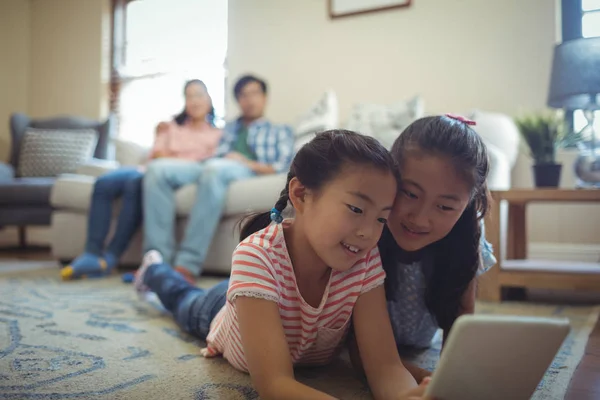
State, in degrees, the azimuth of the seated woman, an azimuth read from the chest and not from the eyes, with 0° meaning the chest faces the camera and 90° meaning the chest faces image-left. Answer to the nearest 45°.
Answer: approximately 45°

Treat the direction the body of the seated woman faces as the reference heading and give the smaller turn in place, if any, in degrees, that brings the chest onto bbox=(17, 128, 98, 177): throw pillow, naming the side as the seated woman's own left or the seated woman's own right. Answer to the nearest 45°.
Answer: approximately 135° to the seated woman's own right

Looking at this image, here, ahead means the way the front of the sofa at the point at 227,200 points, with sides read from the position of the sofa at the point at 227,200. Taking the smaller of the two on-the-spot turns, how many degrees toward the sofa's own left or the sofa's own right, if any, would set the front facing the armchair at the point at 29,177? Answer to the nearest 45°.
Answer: approximately 135° to the sofa's own right

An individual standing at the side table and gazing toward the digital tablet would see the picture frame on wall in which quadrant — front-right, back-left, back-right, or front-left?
back-right

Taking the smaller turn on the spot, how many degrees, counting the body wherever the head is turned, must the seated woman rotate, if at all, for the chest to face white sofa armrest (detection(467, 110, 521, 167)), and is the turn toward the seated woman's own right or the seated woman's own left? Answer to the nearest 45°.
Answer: approximately 135° to the seated woman's own left

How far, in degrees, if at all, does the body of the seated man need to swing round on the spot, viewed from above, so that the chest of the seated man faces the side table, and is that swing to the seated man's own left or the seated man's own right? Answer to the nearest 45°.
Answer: approximately 90° to the seated man's own left

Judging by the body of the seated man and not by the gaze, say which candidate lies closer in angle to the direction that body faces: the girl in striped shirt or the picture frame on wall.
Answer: the girl in striped shirt

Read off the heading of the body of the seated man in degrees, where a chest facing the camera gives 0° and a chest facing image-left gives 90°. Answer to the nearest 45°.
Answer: approximately 45°

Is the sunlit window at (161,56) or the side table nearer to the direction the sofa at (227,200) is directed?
the side table
